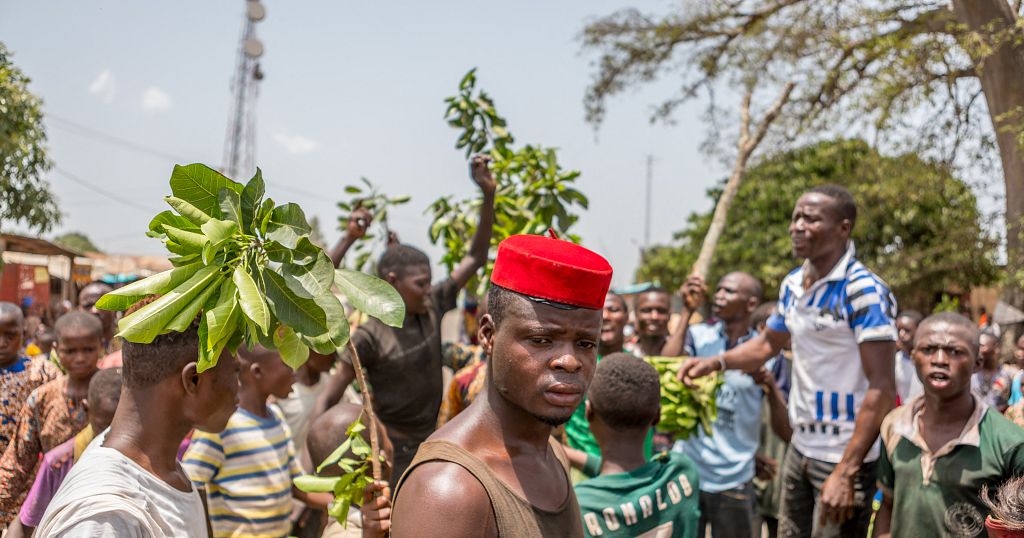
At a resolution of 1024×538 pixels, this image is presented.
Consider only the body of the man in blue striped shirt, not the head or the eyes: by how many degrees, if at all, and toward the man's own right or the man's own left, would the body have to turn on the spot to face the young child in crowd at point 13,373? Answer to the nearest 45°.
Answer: approximately 45° to the man's own right

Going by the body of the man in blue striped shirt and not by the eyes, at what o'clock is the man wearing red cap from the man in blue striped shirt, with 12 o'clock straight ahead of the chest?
The man wearing red cap is roughly at 11 o'clock from the man in blue striped shirt.

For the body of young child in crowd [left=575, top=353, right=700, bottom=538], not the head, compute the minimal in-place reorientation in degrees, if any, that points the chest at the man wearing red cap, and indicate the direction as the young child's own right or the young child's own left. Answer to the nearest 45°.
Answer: approximately 180°

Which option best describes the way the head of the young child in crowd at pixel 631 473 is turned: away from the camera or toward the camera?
away from the camera

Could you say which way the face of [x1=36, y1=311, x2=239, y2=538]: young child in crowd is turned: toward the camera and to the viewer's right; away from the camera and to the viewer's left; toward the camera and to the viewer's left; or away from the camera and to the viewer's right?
away from the camera and to the viewer's right

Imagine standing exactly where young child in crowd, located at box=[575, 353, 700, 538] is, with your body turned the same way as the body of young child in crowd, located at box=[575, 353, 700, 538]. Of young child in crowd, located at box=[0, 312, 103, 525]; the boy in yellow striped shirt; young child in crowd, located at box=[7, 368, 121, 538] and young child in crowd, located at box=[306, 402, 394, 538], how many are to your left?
4

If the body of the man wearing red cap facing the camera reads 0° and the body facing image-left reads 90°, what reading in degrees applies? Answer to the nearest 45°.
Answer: approximately 315°

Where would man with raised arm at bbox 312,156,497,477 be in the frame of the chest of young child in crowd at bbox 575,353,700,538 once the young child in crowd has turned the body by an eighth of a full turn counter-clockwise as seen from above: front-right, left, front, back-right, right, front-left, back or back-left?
front

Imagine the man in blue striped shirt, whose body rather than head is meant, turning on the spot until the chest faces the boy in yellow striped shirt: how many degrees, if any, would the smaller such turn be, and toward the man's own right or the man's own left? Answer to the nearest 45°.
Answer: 0° — they already face them

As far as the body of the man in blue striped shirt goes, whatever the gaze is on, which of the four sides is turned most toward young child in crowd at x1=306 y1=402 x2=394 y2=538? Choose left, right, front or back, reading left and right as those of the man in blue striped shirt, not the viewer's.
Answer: front

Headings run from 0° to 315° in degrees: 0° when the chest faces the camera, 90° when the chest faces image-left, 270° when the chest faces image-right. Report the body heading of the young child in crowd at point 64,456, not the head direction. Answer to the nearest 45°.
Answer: approximately 315°

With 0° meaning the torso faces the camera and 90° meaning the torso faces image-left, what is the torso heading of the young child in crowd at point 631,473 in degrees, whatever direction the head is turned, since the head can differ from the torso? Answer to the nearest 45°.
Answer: approximately 180°

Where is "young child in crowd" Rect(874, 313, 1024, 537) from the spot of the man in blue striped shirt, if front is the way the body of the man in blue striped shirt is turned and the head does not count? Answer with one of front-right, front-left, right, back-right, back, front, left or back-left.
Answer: left
